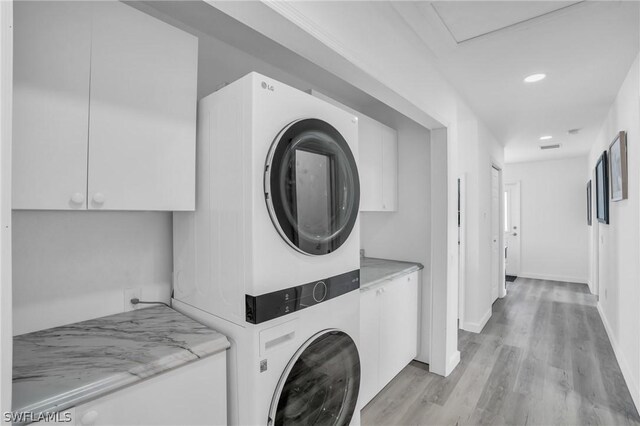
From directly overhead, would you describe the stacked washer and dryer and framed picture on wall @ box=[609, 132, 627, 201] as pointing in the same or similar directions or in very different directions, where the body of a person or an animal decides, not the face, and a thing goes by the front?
very different directions

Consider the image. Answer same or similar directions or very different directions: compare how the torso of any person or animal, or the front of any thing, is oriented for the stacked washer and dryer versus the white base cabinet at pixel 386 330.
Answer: same or similar directions

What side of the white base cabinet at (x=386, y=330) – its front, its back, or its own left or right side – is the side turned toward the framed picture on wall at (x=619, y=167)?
left

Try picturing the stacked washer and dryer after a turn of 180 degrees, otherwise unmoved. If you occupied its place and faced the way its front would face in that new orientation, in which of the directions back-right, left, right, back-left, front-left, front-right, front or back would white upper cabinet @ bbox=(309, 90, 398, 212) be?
right

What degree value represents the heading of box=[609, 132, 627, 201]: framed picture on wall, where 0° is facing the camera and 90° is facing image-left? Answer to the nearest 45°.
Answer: approximately 90°

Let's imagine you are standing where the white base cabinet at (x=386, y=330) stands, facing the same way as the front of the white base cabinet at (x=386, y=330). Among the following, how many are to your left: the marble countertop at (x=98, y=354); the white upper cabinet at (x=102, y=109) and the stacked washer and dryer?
0

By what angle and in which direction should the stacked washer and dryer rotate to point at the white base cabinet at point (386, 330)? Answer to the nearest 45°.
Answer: approximately 90° to its left

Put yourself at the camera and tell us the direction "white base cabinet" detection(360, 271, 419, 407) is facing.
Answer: facing the viewer and to the right of the viewer

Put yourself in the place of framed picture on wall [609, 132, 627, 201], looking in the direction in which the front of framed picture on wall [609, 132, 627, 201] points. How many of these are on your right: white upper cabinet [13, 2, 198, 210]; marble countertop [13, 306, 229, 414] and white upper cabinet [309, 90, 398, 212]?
0

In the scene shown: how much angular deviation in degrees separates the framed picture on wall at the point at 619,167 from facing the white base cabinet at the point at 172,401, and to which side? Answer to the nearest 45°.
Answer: approximately 90° to its left

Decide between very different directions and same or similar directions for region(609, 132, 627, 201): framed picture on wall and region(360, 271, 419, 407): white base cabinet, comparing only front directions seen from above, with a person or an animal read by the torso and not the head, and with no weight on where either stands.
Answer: very different directions

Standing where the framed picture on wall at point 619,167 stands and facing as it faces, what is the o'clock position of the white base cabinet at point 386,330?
The white base cabinet is roughly at 10 o'clock from the framed picture on wall.

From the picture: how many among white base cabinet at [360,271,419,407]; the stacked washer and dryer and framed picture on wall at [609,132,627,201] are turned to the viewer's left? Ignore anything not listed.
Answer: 1

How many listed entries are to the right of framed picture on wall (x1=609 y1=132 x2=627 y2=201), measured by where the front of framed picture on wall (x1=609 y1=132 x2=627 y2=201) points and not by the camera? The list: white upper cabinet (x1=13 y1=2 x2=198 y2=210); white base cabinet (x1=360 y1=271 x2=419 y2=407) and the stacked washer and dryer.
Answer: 0
